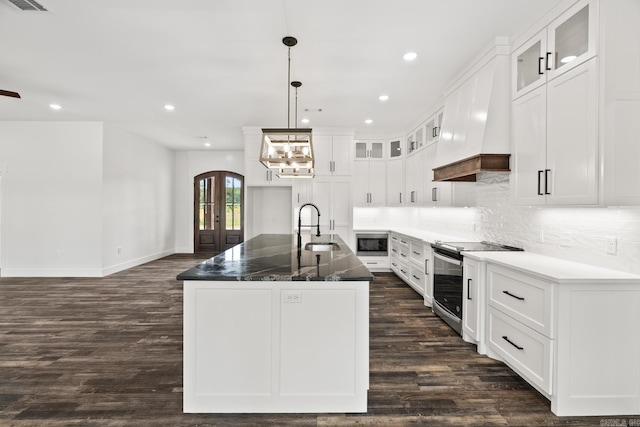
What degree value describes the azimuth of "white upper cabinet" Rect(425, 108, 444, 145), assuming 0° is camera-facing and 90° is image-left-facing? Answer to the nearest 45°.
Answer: approximately 45°

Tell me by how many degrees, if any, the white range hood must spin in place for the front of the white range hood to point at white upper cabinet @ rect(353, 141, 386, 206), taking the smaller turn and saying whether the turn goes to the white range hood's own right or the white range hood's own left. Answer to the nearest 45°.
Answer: approximately 90° to the white range hood's own right

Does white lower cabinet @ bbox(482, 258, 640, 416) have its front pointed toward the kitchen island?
yes

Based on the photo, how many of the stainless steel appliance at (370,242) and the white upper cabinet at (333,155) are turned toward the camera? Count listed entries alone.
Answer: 2

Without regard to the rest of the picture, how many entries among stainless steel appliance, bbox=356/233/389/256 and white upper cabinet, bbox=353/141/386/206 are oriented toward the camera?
2

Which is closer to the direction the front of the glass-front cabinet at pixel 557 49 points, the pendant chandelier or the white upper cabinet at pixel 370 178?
the pendant chandelier

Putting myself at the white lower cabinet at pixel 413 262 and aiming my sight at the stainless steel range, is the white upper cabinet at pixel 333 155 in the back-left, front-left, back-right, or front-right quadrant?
back-right

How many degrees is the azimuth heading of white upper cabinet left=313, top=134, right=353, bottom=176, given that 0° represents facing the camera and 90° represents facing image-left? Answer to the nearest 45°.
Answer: approximately 0°

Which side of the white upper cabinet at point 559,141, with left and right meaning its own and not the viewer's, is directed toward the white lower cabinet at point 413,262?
right

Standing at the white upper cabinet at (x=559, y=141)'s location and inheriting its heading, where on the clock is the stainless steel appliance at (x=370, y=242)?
The stainless steel appliance is roughly at 3 o'clock from the white upper cabinet.

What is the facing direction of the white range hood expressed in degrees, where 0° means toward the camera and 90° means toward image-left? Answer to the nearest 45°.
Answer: approximately 45°
